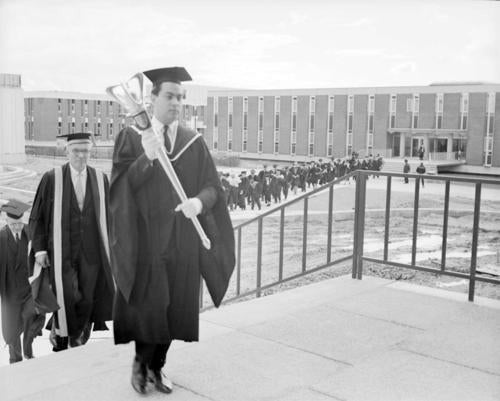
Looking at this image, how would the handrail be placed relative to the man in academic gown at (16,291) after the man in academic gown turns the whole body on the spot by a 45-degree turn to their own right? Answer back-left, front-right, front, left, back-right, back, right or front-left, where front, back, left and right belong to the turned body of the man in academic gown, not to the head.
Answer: back-left

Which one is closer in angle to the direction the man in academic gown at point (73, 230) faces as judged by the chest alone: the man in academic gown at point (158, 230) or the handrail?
the man in academic gown

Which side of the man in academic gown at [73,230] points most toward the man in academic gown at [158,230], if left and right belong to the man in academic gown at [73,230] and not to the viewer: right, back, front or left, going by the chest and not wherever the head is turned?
front

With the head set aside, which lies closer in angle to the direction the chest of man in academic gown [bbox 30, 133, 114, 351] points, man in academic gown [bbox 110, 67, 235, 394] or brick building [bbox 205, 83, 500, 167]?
the man in academic gown

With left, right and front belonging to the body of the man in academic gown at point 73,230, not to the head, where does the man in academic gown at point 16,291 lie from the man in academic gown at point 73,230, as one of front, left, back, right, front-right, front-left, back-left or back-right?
back-right

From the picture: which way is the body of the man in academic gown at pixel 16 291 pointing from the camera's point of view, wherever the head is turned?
toward the camera

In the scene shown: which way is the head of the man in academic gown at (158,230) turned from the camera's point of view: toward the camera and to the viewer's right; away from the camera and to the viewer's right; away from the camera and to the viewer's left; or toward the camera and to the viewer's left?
toward the camera and to the viewer's right

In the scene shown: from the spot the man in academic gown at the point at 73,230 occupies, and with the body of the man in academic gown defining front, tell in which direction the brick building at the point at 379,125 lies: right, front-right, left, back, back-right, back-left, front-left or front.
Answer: back-left

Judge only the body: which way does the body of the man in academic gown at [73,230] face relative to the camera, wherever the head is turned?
toward the camera

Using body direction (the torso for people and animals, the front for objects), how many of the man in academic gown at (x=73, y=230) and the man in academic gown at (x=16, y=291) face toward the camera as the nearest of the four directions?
2

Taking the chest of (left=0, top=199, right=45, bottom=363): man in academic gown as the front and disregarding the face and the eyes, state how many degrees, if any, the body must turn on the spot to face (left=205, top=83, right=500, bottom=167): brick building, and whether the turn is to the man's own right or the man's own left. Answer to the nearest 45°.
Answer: approximately 135° to the man's own left

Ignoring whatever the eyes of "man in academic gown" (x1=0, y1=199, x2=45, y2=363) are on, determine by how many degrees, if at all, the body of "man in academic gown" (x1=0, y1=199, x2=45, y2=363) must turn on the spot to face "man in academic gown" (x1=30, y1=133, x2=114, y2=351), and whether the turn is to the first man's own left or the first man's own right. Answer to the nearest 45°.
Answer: approximately 45° to the first man's own left

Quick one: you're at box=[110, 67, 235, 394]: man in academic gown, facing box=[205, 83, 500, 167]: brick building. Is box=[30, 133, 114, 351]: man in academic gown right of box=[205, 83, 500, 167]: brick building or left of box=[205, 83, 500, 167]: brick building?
left
